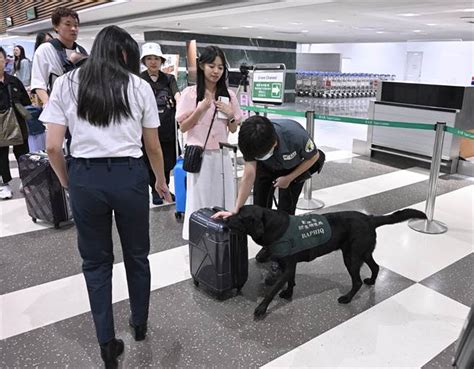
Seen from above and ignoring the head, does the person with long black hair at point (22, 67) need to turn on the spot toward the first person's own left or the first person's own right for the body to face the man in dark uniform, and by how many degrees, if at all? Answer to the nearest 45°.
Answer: approximately 45° to the first person's own left

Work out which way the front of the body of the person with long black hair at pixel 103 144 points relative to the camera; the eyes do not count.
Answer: away from the camera

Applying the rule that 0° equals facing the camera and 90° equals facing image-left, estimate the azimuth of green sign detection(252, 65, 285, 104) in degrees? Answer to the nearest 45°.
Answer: approximately 0°

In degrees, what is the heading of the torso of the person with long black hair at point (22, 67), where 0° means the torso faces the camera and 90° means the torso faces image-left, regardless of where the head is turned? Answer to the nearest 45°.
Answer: approximately 45°

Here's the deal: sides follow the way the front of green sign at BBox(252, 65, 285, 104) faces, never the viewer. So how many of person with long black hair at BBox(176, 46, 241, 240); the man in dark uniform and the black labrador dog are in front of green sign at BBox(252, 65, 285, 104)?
3

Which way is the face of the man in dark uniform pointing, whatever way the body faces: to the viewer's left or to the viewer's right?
to the viewer's left

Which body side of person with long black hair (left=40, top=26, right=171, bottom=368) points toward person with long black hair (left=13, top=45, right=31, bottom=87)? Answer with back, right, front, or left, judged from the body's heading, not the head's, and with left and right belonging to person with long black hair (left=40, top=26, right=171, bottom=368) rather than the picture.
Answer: front

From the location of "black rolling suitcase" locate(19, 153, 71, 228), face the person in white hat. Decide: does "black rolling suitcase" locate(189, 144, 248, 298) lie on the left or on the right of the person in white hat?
right

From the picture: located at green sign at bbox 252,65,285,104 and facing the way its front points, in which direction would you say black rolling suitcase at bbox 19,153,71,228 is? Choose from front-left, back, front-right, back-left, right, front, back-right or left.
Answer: front-right

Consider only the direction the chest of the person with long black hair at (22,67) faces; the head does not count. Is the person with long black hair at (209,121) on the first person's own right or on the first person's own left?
on the first person's own left
